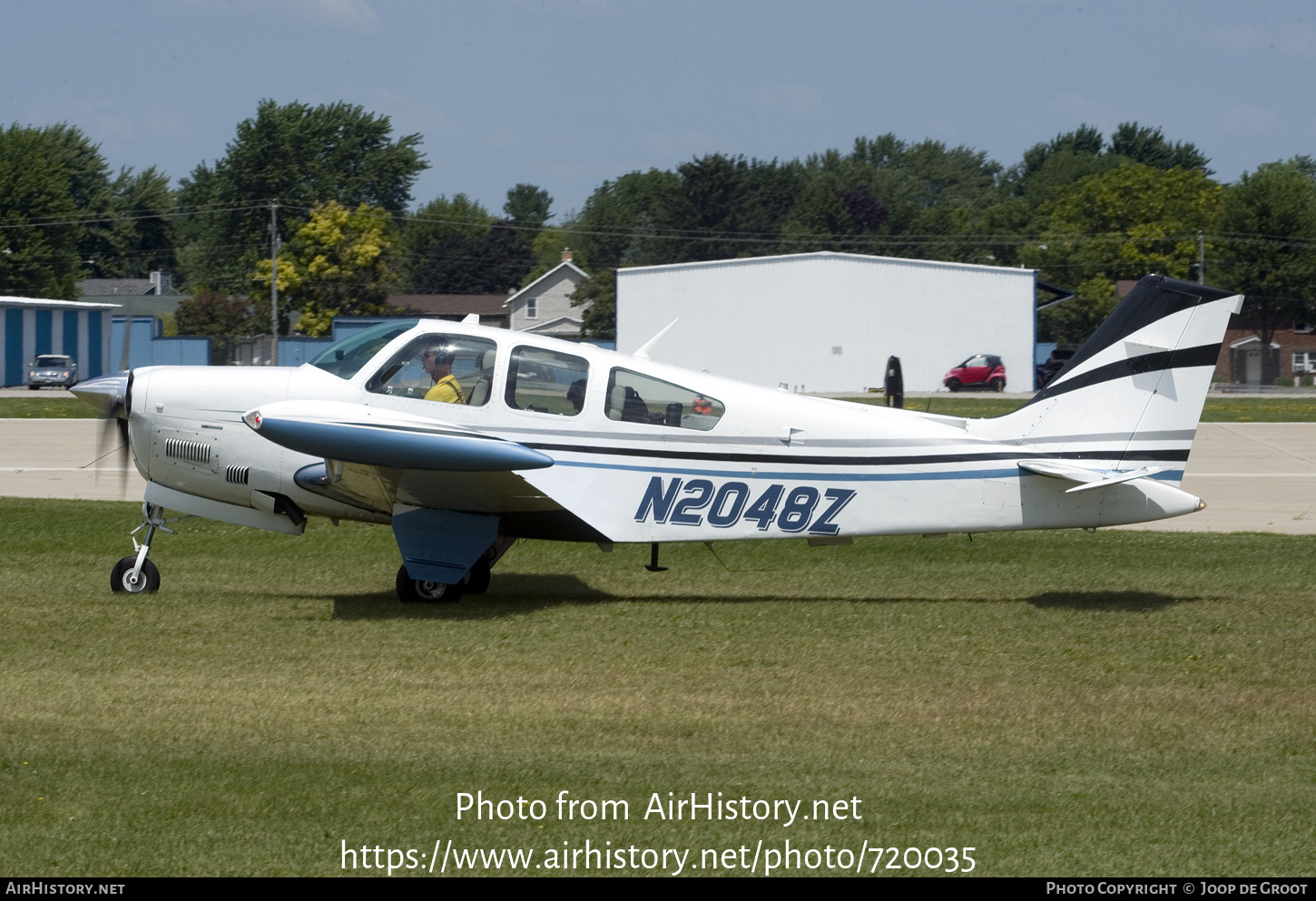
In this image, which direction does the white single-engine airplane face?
to the viewer's left
